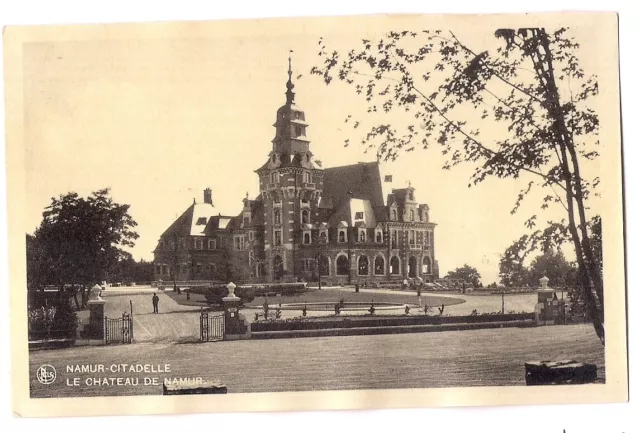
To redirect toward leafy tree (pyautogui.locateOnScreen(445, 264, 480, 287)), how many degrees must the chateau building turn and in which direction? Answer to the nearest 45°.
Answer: approximately 90° to its left

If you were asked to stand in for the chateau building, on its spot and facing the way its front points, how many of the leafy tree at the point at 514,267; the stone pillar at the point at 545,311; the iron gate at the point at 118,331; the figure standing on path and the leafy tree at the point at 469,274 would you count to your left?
3

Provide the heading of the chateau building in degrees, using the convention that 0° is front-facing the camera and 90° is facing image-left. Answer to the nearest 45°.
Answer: approximately 0°

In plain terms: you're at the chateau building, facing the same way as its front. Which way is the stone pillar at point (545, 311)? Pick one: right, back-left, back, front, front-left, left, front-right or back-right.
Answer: front

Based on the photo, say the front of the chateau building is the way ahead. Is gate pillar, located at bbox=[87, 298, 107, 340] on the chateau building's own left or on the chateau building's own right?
on the chateau building's own right

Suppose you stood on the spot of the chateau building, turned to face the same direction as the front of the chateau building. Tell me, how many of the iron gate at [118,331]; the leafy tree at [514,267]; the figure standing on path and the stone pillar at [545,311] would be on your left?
2
